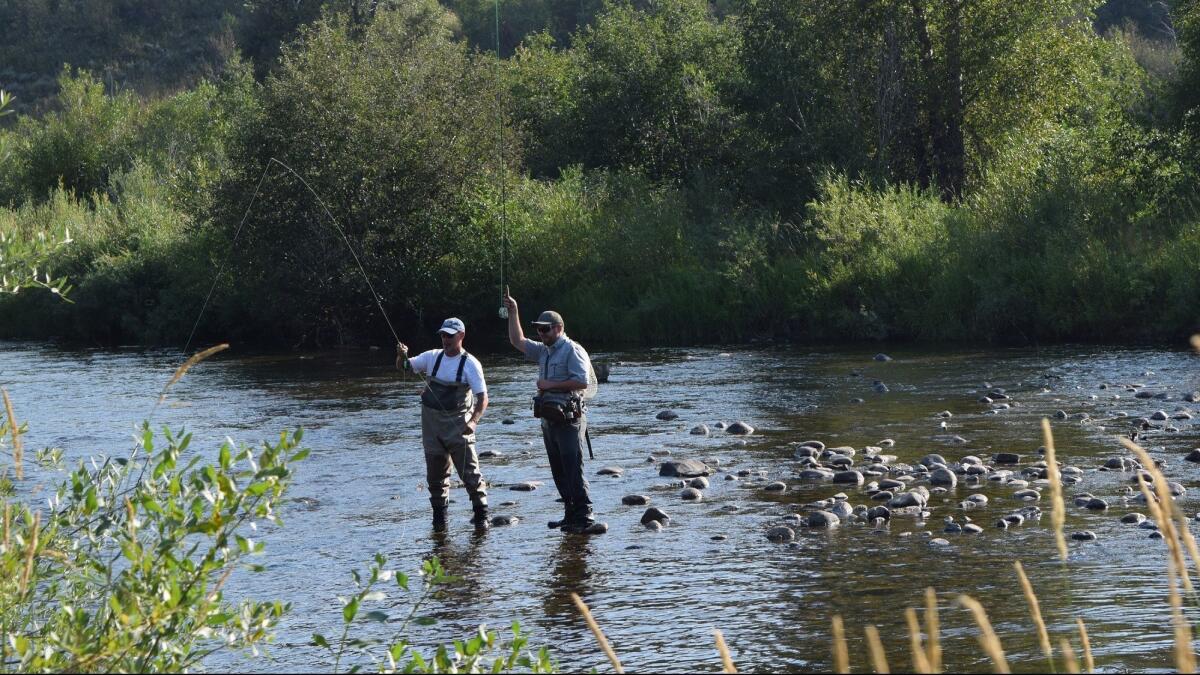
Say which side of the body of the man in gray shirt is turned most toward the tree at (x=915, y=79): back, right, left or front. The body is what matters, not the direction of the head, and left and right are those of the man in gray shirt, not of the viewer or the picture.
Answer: back

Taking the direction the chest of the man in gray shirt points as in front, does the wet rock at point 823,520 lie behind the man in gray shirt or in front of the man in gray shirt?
behind

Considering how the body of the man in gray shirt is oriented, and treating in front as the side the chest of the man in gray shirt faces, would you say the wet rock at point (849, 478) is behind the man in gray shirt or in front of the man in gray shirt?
behind

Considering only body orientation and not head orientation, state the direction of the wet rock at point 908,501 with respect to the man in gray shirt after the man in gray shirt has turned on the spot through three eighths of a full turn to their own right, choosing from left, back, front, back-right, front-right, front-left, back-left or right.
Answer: right

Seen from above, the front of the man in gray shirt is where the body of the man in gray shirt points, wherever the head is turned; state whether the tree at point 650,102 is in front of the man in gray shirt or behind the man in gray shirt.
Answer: behind

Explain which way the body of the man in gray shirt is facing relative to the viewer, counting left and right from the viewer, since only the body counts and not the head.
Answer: facing the viewer and to the left of the viewer
